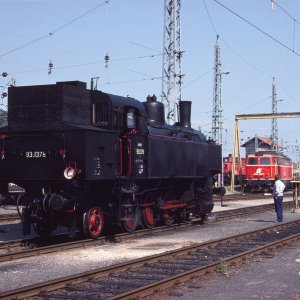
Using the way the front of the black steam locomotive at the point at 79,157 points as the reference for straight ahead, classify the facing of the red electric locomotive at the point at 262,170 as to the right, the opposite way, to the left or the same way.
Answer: the opposite way

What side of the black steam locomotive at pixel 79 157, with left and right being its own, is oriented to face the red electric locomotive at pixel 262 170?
front

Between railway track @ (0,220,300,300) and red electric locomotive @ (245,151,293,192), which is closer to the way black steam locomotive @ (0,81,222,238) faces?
the red electric locomotive

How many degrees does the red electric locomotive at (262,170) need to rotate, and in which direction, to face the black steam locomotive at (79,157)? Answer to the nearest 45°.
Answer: approximately 45° to its left

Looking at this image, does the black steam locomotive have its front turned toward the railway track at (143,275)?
no

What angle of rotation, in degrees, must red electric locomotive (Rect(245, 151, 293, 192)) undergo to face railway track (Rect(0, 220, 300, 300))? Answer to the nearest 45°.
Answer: approximately 45° to its left

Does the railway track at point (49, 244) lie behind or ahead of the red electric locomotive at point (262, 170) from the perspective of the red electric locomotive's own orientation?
ahead

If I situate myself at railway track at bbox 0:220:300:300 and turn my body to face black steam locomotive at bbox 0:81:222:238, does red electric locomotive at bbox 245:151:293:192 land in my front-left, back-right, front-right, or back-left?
front-right

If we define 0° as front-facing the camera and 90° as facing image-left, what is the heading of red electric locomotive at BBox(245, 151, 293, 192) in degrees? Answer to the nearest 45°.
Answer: approximately 45°

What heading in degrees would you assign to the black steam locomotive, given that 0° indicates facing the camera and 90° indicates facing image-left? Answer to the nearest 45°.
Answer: approximately 225°

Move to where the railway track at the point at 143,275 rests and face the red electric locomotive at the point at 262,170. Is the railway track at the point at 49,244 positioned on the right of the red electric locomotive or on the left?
left
